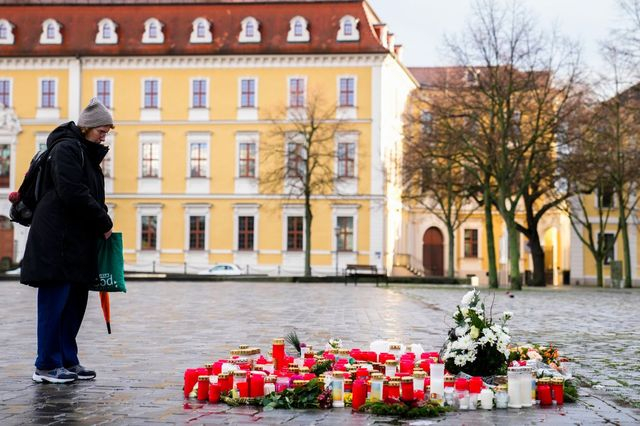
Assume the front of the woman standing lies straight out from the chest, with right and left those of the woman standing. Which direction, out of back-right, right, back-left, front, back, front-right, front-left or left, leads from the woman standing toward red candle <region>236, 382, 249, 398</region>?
front-right

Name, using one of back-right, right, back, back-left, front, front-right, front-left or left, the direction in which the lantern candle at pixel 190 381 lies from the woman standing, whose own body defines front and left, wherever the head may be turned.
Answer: front-right

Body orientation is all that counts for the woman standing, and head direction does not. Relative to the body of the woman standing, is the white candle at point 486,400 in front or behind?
in front

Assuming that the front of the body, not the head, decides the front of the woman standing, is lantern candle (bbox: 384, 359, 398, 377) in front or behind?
in front

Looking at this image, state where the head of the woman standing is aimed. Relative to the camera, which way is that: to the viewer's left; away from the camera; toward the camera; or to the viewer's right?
to the viewer's right

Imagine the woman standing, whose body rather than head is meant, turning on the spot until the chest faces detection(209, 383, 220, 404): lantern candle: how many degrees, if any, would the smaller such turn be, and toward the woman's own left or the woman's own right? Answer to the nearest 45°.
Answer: approximately 45° to the woman's own right

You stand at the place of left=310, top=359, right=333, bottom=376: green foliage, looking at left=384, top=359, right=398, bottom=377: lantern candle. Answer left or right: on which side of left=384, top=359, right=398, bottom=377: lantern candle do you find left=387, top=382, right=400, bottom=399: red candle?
right

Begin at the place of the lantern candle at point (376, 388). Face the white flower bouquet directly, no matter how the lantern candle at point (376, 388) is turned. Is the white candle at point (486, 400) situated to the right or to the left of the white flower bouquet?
right

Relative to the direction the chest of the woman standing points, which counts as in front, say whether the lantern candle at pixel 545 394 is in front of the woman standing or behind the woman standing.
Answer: in front

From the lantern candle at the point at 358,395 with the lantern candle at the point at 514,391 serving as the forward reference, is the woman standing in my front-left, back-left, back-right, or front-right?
back-left

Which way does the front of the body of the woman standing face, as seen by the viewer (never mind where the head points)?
to the viewer's right

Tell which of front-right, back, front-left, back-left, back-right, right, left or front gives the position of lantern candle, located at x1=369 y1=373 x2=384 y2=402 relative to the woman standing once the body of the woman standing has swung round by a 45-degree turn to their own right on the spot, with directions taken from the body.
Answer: front
